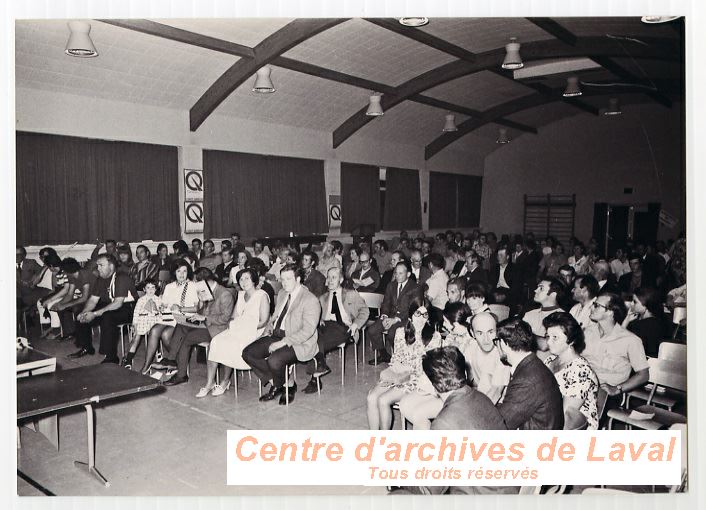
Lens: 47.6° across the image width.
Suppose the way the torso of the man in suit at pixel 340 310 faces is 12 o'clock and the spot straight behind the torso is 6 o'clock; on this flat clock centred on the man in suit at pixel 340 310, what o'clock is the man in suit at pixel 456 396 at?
the man in suit at pixel 456 396 is roughly at 10 o'clock from the man in suit at pixel 340 310.

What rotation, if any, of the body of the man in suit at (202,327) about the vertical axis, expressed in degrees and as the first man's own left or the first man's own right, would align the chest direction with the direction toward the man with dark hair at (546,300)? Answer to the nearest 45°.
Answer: approximately 90° to the first man's own left

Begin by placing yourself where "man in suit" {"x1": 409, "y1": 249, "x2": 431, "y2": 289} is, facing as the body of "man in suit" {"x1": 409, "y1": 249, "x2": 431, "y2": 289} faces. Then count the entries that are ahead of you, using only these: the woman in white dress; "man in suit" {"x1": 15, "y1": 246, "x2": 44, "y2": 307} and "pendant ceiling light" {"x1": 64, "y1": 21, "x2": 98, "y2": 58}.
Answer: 3

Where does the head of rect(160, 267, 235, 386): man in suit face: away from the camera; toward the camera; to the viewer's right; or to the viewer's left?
to the viewer's left

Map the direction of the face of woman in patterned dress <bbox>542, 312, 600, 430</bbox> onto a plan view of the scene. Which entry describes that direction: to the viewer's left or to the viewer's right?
to the viewer's left

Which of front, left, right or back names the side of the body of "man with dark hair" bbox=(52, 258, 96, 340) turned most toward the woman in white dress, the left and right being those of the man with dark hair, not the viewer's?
left

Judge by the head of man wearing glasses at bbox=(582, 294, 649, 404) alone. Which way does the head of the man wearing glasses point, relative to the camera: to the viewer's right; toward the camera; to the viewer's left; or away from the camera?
to the viewer's left

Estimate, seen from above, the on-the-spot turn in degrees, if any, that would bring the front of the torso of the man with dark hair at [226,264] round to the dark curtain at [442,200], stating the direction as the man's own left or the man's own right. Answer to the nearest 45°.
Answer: approximately 180°
